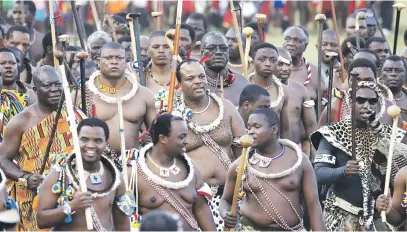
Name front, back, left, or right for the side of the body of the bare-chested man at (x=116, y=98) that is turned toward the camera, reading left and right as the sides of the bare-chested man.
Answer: front

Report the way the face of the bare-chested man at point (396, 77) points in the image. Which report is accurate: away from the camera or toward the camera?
toward the camera

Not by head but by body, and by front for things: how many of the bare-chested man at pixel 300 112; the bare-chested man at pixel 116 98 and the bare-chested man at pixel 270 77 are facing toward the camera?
3

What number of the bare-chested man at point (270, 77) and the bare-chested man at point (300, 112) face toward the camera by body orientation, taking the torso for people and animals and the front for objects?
2

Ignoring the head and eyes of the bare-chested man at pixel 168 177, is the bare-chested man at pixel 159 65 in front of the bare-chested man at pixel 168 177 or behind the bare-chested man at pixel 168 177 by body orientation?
behind

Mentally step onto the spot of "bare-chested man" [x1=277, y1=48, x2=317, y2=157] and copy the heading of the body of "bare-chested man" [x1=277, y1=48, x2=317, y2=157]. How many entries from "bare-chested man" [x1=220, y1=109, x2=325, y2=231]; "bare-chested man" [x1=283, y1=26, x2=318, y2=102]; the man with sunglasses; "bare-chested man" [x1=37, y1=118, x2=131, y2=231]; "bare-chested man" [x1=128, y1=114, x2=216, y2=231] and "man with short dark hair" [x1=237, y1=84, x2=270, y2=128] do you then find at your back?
1

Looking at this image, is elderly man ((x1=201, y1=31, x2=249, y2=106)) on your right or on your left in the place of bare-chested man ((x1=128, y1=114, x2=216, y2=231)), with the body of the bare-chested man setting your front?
on your left

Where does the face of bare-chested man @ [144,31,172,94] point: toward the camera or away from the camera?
toward the camera

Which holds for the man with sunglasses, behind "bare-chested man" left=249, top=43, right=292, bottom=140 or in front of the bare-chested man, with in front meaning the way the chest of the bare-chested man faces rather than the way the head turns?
in front

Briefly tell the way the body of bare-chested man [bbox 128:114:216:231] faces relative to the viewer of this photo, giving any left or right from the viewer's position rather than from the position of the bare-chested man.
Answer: facing the viewer and to the right of the viewer

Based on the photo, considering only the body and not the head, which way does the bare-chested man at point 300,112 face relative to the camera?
toward the camera

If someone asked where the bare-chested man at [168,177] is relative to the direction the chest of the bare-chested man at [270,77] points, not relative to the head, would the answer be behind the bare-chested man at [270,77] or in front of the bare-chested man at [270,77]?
in front
